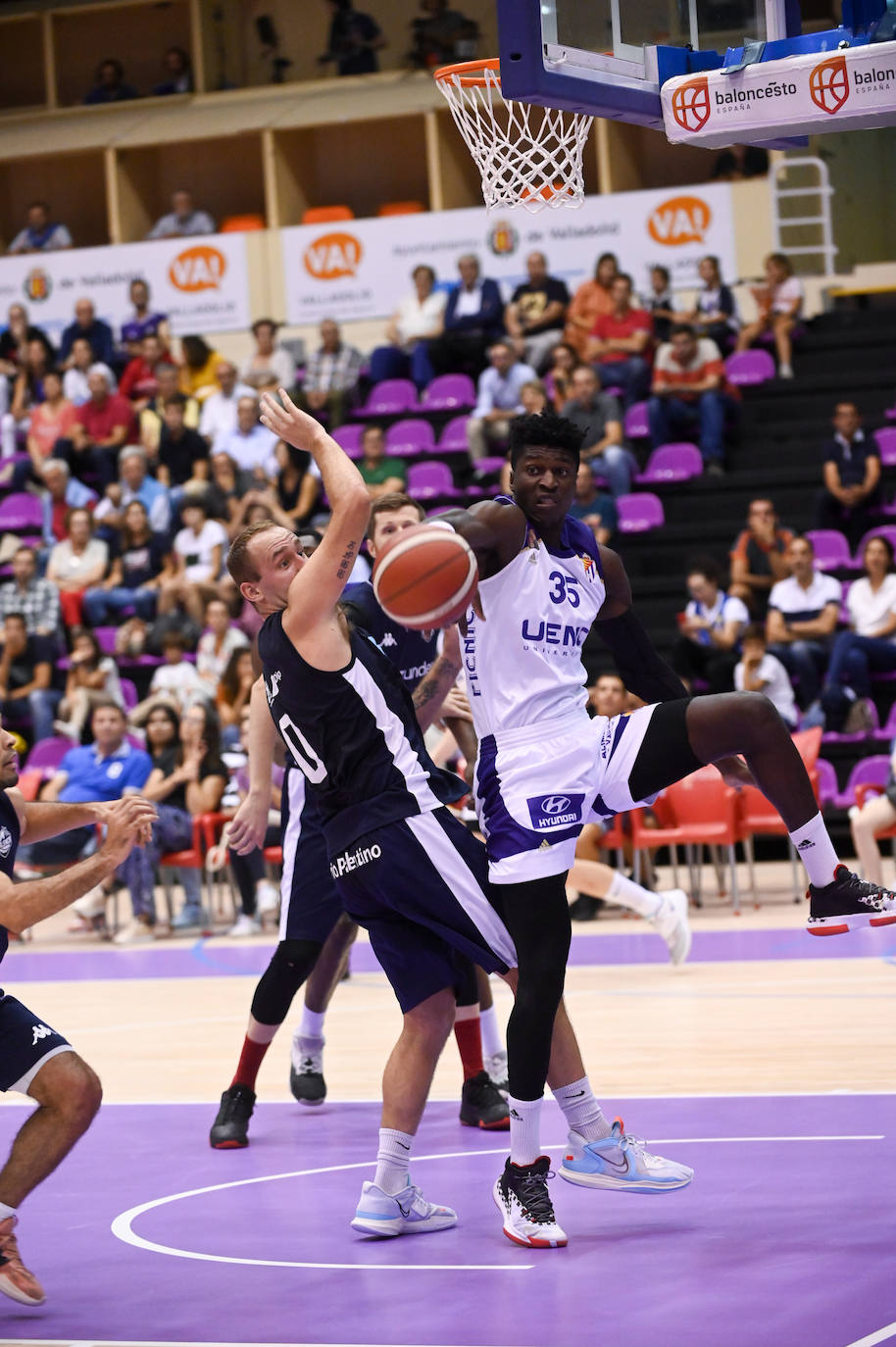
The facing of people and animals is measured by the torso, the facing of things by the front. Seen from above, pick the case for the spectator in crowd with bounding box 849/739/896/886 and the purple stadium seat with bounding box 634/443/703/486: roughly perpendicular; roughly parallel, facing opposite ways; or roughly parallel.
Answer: roughly parallel

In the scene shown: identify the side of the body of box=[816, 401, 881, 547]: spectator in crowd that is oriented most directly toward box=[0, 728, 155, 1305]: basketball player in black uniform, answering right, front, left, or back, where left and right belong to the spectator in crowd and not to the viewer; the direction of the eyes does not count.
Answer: front

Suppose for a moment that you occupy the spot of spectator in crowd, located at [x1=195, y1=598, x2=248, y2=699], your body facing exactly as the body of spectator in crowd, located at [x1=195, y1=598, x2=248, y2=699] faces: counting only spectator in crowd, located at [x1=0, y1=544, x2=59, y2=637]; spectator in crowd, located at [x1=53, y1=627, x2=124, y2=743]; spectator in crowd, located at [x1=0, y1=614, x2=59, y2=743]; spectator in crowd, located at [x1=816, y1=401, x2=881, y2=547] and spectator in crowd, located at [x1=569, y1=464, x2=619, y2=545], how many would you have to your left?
2

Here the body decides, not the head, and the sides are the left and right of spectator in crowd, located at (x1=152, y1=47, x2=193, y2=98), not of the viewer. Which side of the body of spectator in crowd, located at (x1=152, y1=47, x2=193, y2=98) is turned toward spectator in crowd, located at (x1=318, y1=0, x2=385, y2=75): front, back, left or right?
left

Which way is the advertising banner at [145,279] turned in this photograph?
toward the camera

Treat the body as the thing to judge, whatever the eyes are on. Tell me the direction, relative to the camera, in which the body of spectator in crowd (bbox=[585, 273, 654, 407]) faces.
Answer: toward the camera

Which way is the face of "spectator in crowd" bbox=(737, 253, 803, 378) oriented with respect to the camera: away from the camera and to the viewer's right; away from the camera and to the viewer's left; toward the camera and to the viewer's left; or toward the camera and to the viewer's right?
toward the camera and to the viewer's left

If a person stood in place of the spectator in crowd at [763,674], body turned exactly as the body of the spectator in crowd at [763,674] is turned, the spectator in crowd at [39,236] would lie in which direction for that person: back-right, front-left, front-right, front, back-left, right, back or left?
right

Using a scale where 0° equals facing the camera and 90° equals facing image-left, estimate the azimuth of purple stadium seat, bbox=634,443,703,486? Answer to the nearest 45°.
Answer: approximately 45°

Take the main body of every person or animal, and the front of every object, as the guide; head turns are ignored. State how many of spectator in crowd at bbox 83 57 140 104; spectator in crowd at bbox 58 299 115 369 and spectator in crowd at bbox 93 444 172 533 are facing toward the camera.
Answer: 3

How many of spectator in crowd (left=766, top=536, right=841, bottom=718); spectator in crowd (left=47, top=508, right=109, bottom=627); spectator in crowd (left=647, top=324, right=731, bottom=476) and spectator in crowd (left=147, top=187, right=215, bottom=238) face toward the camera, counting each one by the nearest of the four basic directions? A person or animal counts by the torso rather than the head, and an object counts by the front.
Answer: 4

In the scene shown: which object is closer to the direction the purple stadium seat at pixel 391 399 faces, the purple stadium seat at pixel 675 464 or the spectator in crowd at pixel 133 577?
the spectator in crowd

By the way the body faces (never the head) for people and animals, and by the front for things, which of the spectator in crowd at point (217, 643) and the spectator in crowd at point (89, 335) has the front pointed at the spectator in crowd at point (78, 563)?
the spectator in crowd at point (89, 335)

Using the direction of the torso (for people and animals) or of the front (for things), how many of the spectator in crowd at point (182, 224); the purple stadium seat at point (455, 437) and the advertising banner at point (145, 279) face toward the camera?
3

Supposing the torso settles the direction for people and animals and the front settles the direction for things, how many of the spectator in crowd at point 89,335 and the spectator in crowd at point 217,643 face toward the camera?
2

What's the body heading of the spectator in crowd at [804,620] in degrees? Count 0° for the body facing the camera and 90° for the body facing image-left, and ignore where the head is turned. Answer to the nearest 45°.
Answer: approximately 0°
